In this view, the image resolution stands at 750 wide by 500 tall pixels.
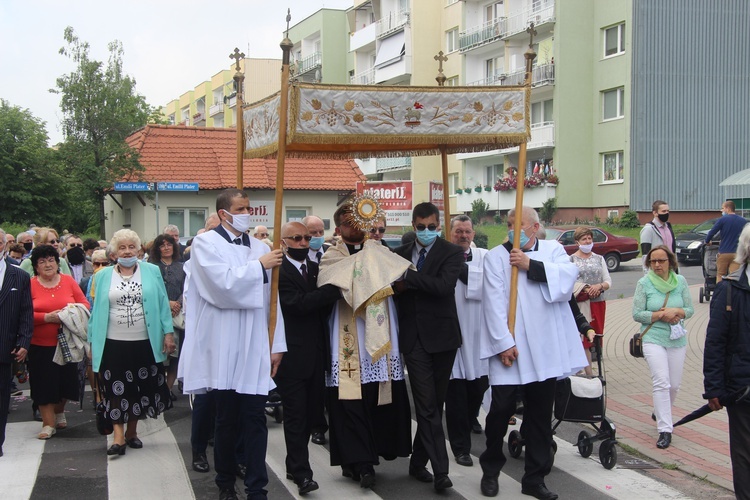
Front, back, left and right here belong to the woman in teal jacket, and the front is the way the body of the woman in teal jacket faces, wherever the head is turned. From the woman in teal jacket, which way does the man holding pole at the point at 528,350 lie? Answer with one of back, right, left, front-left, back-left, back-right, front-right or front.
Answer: front-left

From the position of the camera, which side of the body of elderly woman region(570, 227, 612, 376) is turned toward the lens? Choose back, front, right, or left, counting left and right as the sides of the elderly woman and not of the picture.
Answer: front

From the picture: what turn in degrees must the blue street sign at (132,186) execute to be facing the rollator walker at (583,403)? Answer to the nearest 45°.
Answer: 0° — it already faces it

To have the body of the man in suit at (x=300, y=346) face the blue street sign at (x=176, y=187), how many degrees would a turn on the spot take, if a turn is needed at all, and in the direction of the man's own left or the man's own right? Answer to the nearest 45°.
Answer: approximately 135° to the man's own left

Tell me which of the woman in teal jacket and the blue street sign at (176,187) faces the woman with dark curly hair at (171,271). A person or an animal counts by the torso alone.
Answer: the blue street sign

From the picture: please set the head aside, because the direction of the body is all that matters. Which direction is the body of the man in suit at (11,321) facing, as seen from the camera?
toward the camera

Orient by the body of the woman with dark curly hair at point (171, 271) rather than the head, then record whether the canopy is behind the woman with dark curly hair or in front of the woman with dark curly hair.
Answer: in front

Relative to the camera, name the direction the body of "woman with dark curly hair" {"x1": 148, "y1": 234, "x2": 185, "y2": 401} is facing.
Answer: toward the camera

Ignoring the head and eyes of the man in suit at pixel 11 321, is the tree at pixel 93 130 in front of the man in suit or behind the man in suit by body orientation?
behind

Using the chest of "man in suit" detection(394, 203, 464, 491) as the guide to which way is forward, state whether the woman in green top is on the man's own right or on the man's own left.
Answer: on the man's own left
